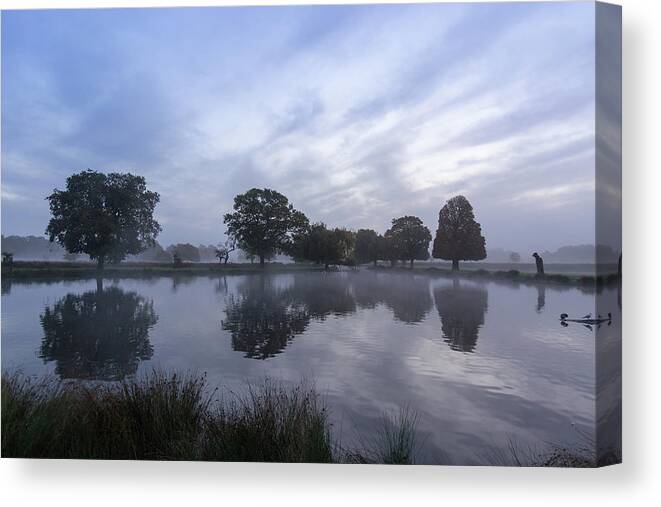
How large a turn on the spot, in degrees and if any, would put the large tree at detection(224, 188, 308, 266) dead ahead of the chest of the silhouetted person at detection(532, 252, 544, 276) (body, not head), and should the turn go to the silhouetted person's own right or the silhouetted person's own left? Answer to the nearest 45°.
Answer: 0° — they already face it

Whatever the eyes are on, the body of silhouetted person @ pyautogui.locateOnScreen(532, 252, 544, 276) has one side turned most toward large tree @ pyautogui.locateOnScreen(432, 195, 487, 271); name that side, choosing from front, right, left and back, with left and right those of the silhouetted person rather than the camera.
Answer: front

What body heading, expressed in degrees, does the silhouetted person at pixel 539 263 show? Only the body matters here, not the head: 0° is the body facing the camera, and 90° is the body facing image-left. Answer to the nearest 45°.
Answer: approximately 90°
